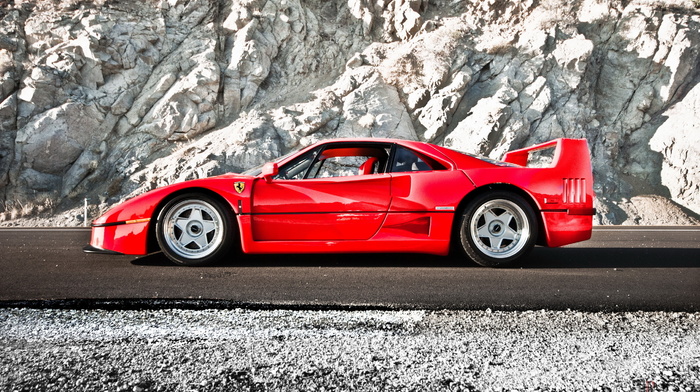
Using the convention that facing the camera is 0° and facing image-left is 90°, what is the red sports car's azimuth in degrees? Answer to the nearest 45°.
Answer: approximately 90°
